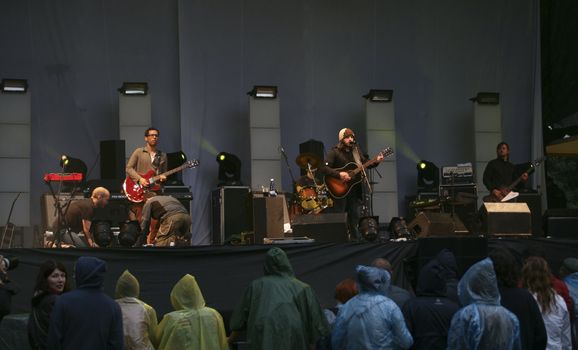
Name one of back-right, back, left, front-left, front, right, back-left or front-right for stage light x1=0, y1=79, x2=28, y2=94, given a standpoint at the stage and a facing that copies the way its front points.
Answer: back-right

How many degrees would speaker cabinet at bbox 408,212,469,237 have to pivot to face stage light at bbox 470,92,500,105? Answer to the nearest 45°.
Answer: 0° — it already faces it

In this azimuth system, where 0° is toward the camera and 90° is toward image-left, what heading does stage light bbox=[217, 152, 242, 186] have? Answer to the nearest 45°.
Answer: approximately 45°

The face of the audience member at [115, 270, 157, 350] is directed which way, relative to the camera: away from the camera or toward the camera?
away from the camera

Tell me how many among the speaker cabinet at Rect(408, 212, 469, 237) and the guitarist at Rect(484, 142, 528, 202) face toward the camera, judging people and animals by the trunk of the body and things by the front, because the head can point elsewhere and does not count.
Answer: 1

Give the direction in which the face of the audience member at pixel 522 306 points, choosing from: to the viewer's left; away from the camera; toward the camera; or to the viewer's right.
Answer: away from the camera

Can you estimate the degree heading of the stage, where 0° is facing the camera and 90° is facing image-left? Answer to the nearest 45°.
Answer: approximately 0°

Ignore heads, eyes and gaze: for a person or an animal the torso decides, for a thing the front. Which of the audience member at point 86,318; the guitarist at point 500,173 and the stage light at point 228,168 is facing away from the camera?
the audience member

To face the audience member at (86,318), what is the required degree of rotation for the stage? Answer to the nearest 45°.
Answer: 0° — it already faces them

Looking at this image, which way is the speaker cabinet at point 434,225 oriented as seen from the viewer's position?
away from the camera

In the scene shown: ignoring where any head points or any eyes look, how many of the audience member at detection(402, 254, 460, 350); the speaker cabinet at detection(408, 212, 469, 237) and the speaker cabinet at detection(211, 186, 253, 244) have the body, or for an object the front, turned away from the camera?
2

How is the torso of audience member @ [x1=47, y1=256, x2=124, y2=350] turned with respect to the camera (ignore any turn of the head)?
away from the camera

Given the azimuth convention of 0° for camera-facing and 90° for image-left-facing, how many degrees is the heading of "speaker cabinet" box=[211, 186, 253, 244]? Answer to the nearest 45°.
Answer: approximately 315°
